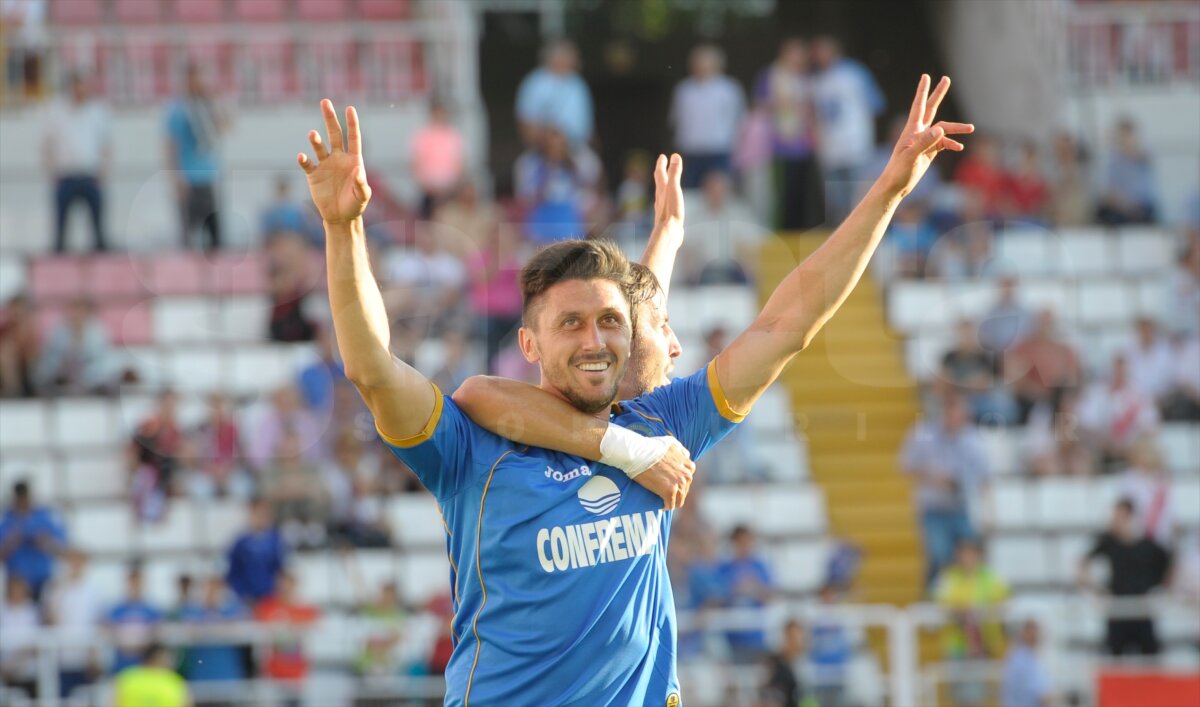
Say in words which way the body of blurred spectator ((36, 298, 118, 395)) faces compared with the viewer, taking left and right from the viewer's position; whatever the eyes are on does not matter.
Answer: facing the viewer

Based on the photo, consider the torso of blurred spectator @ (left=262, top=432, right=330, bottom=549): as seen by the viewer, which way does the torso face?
toward the camera

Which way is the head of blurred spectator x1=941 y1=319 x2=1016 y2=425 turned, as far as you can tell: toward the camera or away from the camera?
toward the camera

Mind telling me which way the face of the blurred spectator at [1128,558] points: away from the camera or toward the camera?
toward the camera

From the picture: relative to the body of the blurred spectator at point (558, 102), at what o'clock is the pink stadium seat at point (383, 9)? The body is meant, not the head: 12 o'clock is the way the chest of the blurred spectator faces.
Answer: The pink stadium seat is roughly at 5 o'clock from the blurred spectator.

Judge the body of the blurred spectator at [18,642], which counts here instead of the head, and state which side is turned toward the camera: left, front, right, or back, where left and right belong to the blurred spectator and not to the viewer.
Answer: front

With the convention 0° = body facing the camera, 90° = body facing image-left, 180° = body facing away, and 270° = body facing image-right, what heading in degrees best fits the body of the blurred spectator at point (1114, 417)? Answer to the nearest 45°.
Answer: approximately 0°

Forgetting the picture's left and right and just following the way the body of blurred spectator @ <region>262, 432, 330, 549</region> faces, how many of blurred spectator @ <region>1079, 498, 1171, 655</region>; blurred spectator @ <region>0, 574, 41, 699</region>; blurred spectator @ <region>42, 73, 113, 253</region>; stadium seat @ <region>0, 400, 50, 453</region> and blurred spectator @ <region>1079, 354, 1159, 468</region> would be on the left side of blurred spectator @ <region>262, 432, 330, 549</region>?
2

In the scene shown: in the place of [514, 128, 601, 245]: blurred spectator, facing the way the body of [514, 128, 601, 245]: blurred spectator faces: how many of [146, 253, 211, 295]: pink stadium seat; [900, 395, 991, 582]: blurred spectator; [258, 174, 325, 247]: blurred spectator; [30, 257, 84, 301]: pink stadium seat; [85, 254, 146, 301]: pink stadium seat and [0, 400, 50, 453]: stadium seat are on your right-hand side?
5

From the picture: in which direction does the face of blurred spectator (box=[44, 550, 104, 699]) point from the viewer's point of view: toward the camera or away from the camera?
toward the camera

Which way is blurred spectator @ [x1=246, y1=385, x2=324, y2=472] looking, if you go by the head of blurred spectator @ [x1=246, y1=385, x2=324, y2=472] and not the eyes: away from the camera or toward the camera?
toward the camera

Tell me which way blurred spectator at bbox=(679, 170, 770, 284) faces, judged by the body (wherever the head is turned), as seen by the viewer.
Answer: toward the camera

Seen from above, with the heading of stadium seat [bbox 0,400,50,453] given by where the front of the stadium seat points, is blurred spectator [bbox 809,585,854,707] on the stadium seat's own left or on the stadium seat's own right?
on the stadium seat's own left
